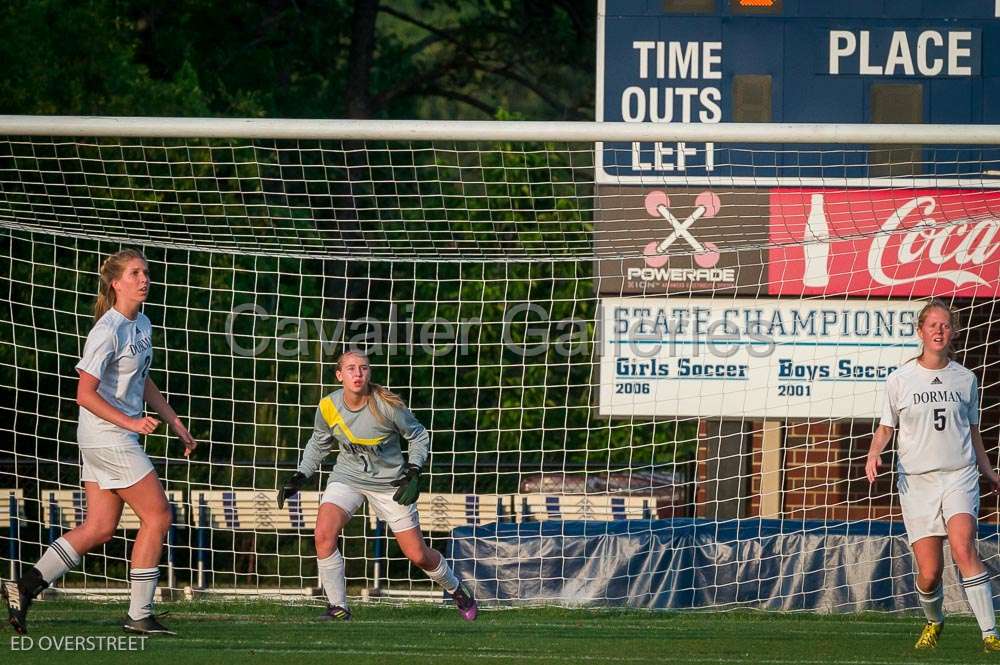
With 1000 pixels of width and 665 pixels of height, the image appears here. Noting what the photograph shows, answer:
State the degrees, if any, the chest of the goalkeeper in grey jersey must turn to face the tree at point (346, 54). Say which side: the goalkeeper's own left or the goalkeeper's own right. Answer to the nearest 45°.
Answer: approximately 180°

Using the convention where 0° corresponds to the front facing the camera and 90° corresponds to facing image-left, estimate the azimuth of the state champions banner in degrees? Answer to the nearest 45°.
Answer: approximately 0°

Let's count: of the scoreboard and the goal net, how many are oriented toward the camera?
2

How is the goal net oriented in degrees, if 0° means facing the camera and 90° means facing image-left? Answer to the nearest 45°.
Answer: approximately 0°

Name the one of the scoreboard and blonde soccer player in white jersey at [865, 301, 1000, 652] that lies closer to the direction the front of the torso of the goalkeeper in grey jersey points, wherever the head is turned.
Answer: the blonde soccer player in white jersey
